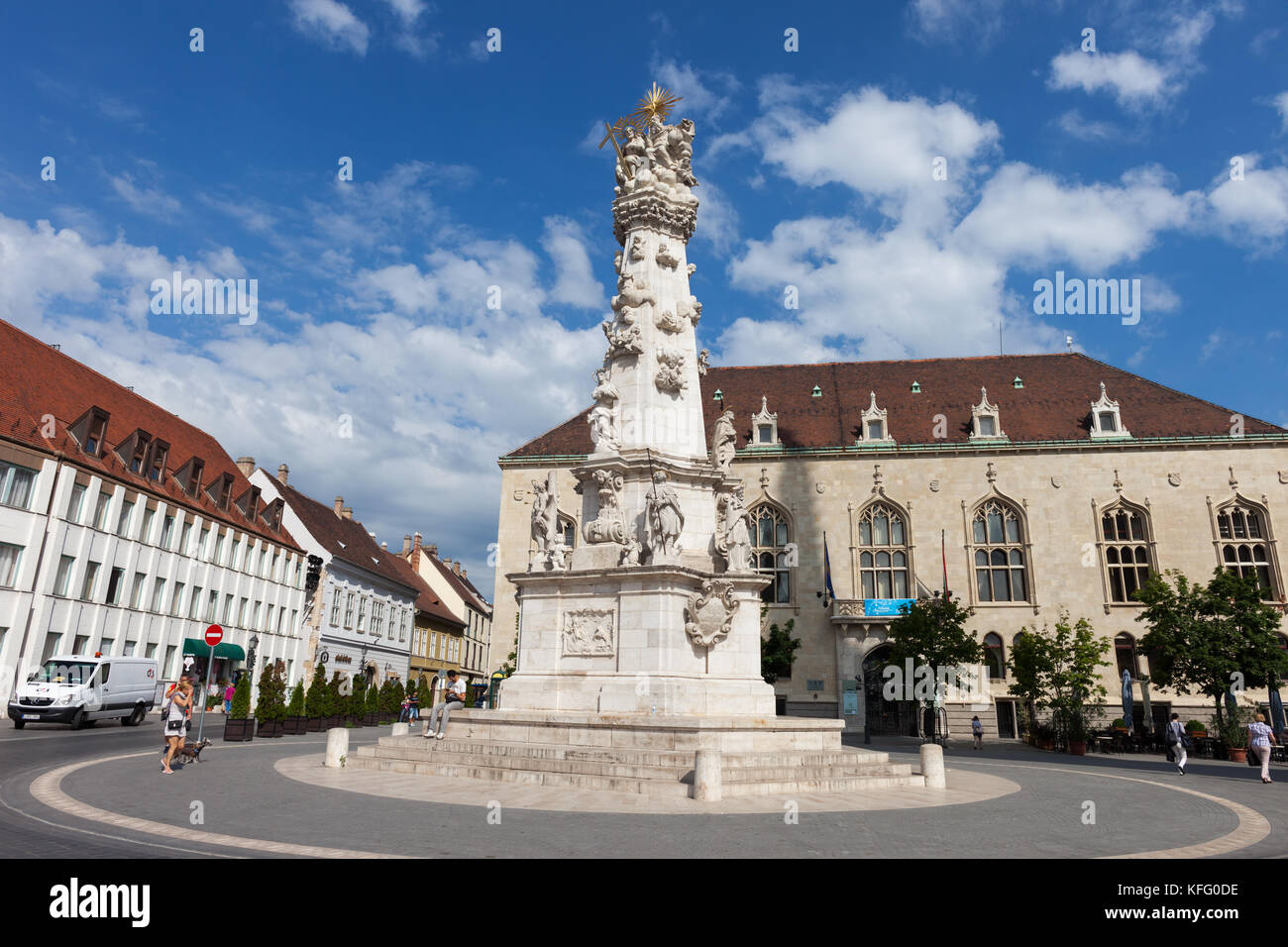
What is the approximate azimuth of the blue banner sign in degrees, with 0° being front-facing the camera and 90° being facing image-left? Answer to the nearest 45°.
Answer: approximately 0°

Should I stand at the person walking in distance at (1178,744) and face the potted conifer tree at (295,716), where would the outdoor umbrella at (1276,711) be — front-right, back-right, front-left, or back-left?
back-right

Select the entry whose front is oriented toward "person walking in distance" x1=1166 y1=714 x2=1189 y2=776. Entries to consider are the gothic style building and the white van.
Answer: the gothic style building

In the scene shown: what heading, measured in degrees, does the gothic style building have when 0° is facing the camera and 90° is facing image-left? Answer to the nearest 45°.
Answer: approximately 0°

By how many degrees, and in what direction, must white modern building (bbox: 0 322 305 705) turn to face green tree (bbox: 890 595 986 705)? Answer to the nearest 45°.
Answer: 0° — it already faces it
